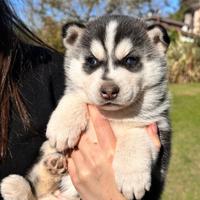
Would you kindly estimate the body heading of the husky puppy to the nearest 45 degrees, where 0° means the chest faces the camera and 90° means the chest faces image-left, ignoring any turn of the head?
approximately 0°
